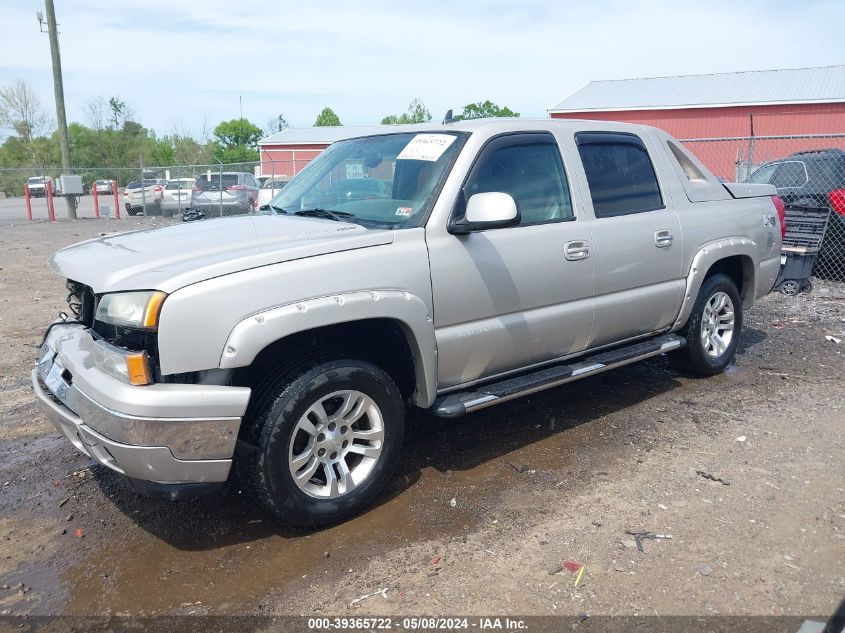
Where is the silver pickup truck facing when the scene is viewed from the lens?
facing the viewer and to the left of the viewer

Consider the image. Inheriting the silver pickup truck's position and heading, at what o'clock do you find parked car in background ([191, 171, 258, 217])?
The parked car in background is roughly at 4 o'clock from the silver pickup truck.

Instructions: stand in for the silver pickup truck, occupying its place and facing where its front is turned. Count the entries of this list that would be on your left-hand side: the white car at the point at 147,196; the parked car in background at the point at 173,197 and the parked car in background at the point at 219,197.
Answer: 0

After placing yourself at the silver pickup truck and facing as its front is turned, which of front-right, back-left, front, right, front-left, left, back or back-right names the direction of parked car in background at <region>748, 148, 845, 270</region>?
back

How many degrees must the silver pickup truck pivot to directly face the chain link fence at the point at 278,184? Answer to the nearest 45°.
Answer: approximately 135° to its right

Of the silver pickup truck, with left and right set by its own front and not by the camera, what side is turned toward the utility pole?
right

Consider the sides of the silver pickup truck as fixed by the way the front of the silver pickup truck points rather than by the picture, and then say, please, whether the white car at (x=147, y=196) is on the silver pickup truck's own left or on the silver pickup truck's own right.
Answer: on the silver pickup truck's own right

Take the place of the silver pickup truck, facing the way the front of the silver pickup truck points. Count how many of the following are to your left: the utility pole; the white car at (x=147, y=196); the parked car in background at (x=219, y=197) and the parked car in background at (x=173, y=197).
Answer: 0

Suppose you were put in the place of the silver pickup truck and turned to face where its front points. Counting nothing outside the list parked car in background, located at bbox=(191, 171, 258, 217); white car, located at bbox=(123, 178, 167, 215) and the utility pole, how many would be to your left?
0

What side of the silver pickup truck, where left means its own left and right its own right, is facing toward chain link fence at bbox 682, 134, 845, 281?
back

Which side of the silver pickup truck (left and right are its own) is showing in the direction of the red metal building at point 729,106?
back

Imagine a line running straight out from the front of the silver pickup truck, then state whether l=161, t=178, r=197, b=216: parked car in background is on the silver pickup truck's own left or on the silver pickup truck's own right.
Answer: on the silver pickup truck's own right

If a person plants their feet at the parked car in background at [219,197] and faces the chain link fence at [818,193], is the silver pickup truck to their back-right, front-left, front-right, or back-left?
front-right
